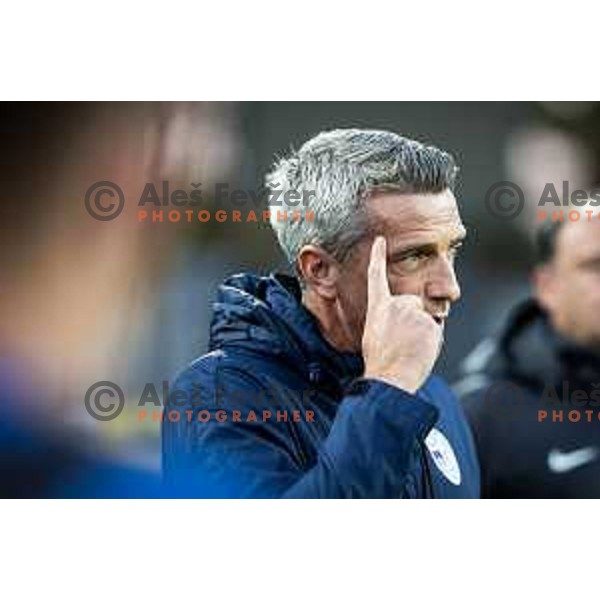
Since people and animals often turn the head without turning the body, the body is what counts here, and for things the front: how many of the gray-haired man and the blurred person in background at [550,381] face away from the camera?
0

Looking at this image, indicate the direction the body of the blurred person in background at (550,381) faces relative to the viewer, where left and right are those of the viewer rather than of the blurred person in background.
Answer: facing the viewer and to the right of the viewer

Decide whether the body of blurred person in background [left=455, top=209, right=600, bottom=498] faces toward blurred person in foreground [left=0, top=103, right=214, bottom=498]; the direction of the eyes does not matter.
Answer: no

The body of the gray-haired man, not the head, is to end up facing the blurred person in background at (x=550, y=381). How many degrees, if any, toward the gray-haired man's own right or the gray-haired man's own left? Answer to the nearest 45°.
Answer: approximately 90° to the gray-haired man's own left

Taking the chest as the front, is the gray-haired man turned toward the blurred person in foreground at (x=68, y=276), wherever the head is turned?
no

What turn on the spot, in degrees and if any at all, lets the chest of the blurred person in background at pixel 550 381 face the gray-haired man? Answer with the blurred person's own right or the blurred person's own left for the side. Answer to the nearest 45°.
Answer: approximately 90° to the blurred person's own right

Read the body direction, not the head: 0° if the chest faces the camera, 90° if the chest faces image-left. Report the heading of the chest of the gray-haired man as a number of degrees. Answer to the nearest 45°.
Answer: approximately 315°
